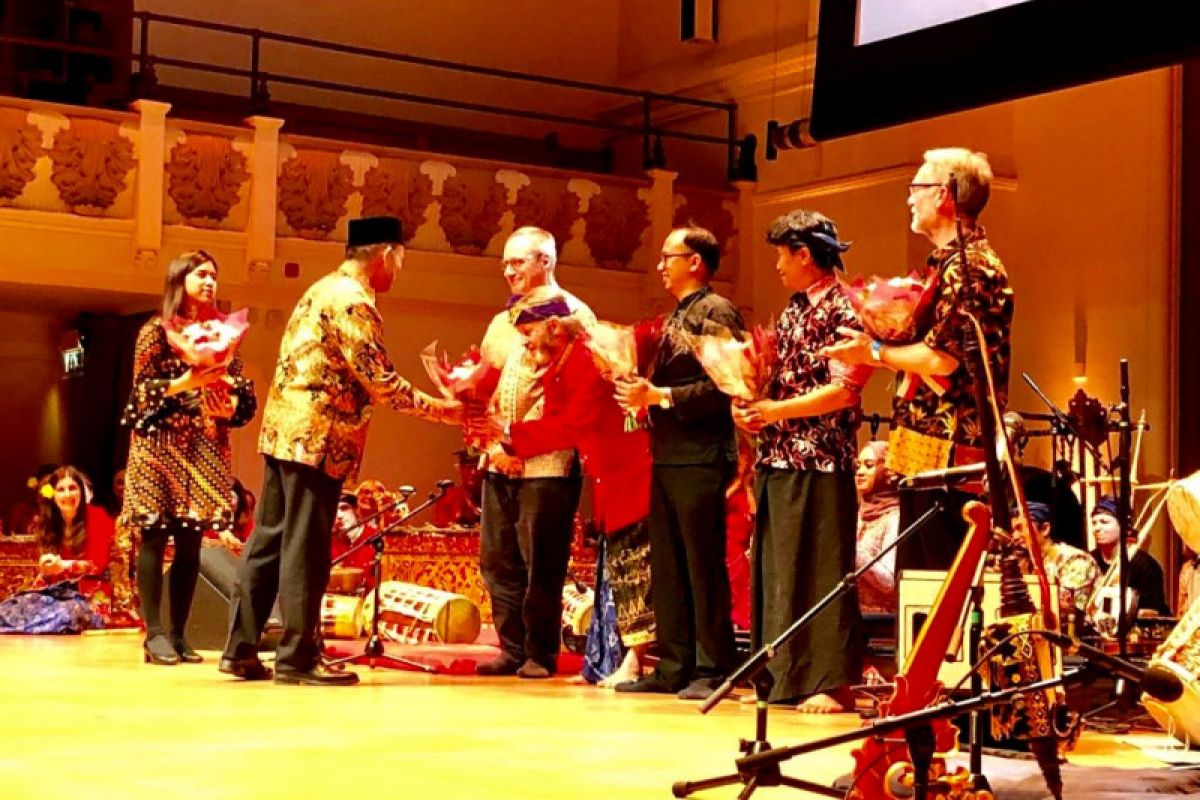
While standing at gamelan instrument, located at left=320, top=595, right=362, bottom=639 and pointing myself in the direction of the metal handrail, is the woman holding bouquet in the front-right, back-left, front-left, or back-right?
back-left

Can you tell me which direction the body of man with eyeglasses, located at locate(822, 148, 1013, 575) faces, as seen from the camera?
to the viewer's left

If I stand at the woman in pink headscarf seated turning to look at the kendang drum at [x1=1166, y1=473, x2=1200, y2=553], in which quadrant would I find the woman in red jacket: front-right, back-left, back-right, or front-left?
back-right

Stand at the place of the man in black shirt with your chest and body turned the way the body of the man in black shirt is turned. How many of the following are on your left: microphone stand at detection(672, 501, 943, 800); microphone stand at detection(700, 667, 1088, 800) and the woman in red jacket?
2

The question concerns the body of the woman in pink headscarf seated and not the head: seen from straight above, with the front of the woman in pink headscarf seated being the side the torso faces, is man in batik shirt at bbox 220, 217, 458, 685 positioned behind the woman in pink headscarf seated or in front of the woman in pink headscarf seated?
in front

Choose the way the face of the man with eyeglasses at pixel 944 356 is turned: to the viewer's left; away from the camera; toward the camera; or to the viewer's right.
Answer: to the viewer's left

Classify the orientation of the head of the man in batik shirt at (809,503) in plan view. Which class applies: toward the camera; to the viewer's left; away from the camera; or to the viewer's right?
to the viewer's left

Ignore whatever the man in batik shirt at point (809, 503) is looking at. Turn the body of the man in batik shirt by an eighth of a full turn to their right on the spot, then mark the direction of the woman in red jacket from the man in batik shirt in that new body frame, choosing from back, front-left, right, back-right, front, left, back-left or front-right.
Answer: front

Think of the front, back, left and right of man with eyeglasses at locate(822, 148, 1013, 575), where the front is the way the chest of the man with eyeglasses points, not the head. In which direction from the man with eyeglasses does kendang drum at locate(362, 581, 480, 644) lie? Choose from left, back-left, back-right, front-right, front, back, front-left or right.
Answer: front-right

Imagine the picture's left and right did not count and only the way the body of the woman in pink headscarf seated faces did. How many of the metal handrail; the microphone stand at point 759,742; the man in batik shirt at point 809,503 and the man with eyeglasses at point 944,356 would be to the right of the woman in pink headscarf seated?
1

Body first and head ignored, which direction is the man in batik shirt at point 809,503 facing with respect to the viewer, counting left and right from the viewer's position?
facing to the left of the viewer

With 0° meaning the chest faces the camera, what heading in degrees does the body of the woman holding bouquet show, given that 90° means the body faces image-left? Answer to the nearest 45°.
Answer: approximately 315°
